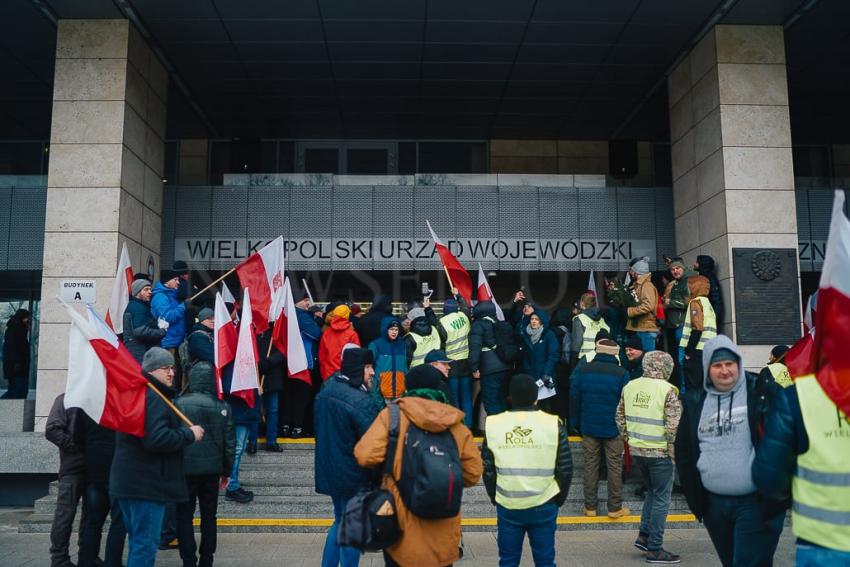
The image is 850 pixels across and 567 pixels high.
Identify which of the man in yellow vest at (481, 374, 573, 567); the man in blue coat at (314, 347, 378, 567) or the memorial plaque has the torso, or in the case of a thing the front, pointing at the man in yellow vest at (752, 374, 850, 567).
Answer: the memorial plaque

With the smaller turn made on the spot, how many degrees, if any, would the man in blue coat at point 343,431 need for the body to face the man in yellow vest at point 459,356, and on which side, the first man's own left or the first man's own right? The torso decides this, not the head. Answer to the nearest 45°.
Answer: approximately 45° to the first man's own left

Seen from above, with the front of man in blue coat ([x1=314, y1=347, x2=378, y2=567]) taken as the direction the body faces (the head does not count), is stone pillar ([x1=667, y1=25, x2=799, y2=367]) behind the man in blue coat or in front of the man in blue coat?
in front

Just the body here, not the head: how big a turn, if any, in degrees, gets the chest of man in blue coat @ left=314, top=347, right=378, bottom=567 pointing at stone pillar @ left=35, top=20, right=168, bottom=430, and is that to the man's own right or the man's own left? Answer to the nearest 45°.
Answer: approximately 90° to the man's own left

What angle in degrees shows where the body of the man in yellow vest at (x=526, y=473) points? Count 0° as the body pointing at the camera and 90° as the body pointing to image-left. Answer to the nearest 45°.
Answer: approximately 180°

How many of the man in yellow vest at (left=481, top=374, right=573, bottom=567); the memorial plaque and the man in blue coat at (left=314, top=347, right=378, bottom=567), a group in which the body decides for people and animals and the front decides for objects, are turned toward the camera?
1

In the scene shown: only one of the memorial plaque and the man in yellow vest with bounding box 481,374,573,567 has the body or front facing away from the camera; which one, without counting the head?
the man in yellow vest

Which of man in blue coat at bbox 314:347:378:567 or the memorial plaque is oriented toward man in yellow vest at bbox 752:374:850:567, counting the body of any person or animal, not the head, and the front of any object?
the memorial plaque

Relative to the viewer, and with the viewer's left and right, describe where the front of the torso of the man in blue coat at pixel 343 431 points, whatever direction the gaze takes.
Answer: facing away from the viewer and to the right of the viewer

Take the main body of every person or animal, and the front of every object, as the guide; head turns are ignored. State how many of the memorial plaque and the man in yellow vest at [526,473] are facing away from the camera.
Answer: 1

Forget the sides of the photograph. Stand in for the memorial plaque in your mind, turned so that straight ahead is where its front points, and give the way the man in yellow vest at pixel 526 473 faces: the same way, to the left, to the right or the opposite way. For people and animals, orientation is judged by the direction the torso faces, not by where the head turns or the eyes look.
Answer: the opposite way

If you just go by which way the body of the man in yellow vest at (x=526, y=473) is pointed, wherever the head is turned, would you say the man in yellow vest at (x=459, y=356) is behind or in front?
in front

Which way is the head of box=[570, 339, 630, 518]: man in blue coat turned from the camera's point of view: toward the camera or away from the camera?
away from the camera

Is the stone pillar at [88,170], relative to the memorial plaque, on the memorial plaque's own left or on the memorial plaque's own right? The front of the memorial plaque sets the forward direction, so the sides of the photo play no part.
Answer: on the memorial plaque's own right

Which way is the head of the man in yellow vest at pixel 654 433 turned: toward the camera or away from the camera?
away from the camera

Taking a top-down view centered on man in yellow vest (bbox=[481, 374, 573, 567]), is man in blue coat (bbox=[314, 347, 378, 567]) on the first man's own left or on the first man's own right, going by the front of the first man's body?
on the first man's own left
